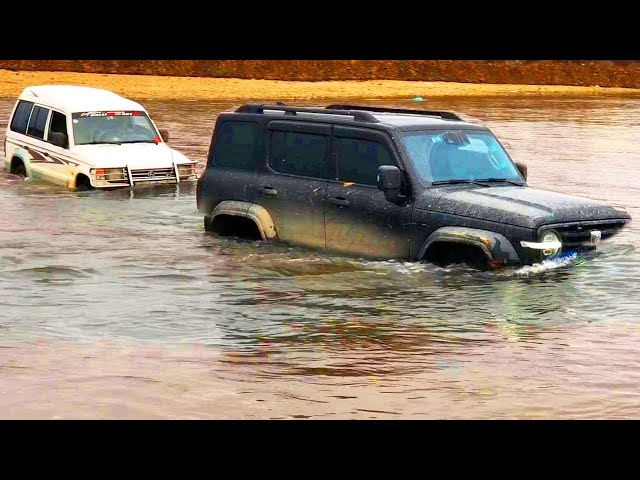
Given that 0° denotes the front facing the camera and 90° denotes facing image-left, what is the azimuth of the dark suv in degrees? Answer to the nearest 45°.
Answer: approximately 315°

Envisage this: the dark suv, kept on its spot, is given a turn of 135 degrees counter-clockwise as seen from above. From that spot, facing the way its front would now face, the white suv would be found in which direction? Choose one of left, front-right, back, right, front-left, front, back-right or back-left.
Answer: front-left
